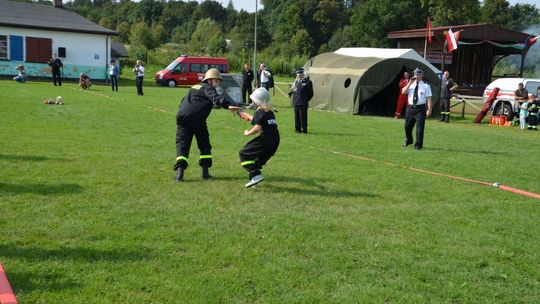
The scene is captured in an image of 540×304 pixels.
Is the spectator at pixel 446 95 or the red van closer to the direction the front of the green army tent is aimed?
the spectator

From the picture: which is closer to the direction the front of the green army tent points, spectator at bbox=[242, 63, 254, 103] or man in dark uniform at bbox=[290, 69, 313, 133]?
the man in dark uniform

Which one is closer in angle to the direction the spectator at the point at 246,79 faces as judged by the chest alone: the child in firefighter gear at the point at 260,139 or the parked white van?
the child in firefighter gear

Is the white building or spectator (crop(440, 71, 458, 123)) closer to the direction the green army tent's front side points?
the spectator

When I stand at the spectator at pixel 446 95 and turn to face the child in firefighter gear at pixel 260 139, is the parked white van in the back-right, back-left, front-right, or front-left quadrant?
back-left

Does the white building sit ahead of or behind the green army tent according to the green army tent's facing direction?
behind

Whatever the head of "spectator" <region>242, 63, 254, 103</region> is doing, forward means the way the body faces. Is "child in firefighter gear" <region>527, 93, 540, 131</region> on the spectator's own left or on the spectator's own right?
on the spectator's own left
